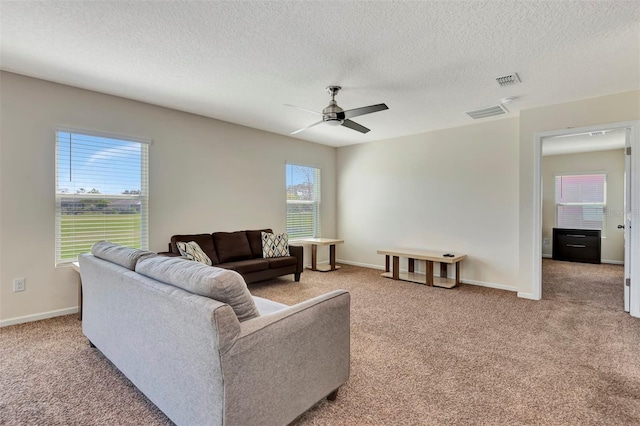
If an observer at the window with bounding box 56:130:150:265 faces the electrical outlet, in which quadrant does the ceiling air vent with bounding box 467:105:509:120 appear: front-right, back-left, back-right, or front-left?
back-left

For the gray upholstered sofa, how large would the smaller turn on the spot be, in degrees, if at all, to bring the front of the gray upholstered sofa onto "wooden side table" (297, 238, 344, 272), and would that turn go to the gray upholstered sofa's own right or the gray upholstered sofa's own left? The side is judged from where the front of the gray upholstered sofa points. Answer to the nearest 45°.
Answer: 0° — it already faces it

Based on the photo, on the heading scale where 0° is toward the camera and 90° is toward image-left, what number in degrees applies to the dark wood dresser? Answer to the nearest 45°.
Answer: approximately 0°

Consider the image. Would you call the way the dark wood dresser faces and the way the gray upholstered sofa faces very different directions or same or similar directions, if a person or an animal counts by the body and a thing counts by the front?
very different directions

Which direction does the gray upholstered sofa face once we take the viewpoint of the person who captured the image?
facing away from the viewer and to the right of the viewer

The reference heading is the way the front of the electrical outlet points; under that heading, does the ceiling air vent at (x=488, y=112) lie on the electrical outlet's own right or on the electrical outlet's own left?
on the electrical outlet's own left

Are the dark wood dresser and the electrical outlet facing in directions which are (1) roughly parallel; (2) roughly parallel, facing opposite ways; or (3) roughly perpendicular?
roughly perpendicular
